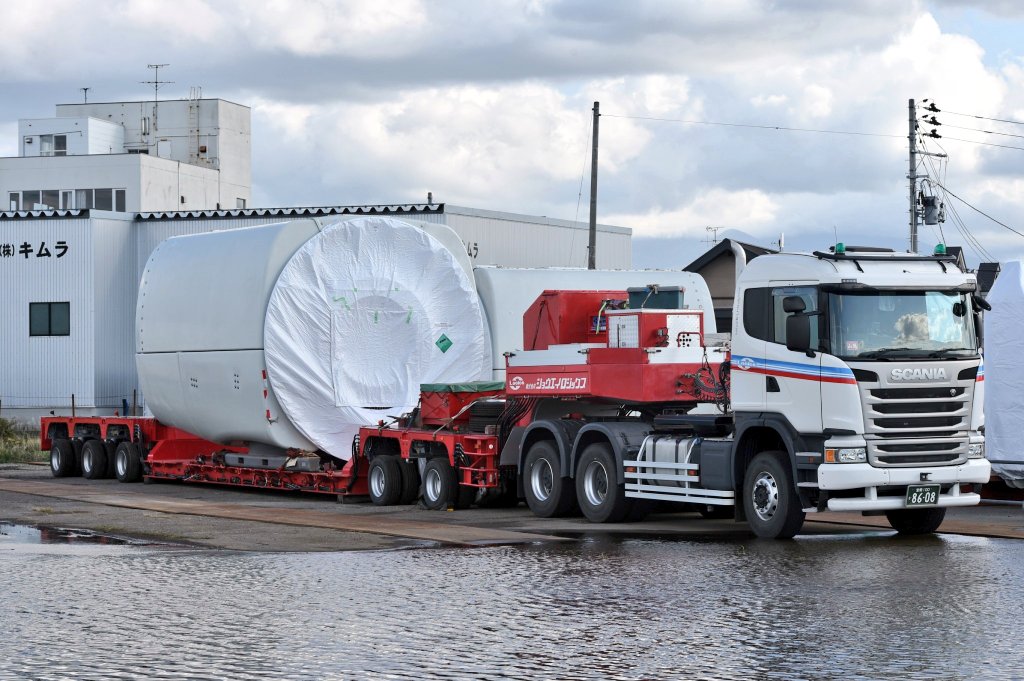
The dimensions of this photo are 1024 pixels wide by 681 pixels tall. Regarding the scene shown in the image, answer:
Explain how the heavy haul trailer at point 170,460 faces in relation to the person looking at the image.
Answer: facing the viewer and to the right of the viewer

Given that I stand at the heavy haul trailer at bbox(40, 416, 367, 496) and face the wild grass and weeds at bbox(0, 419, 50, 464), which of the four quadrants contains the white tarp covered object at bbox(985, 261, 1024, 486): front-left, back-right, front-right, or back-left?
back-right

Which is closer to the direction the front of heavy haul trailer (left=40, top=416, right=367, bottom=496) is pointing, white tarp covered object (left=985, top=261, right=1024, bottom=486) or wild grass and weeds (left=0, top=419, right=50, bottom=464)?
the white tarp covered object

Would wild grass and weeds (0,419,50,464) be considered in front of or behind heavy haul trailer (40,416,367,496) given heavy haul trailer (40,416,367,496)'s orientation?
behind

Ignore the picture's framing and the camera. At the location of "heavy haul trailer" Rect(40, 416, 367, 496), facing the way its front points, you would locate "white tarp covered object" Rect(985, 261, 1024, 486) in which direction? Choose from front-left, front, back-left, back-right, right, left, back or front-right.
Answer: front

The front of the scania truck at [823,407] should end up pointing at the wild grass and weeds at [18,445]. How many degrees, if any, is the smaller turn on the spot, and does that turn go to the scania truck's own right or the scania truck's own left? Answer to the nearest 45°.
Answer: approximately 180°

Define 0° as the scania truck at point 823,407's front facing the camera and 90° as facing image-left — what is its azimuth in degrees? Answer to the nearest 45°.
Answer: approximately 315°
